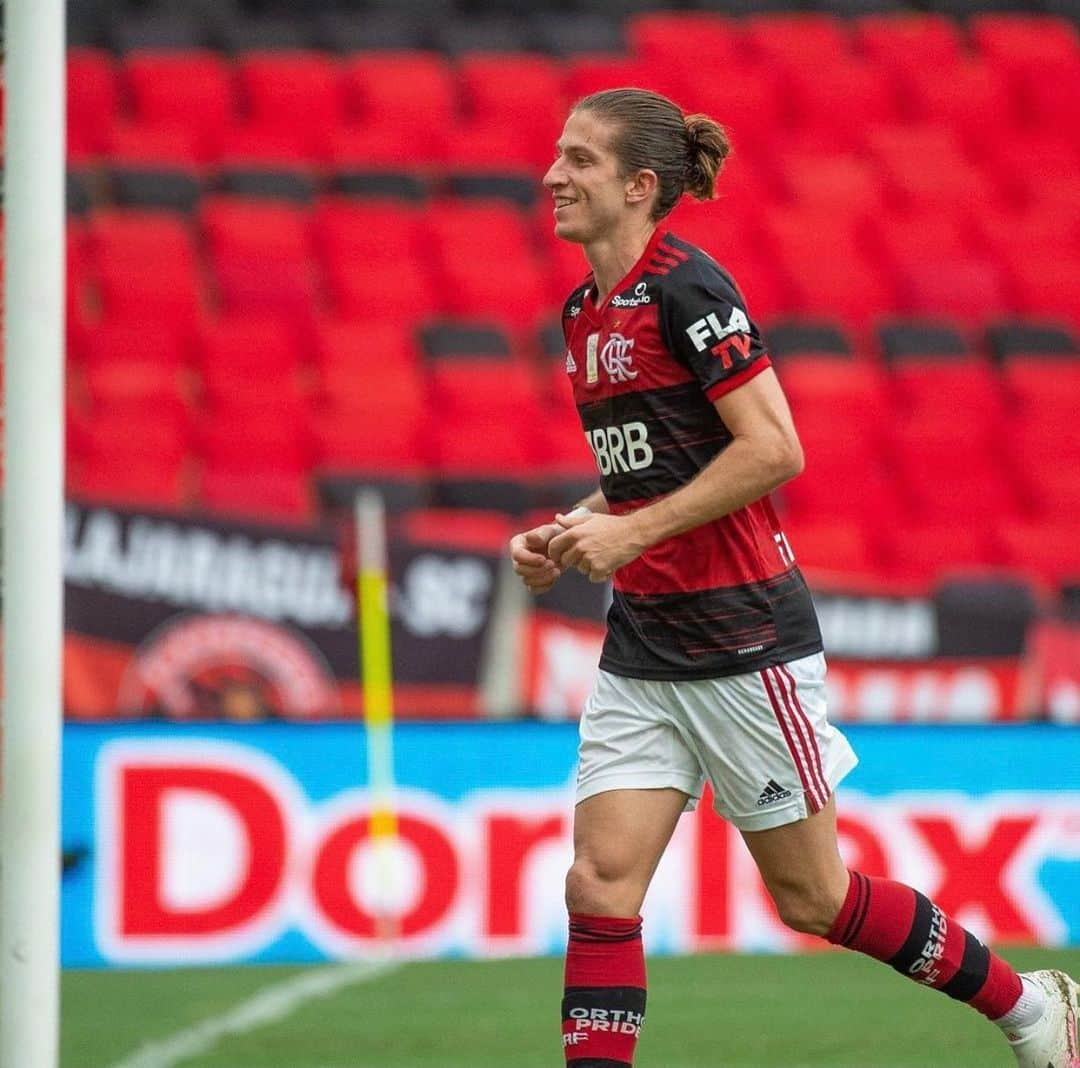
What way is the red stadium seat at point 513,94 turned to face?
toward the camera

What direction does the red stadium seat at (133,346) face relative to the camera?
toward the camera

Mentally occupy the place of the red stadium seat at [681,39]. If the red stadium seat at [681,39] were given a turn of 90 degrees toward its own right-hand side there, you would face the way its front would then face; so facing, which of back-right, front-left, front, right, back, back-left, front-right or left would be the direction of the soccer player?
left

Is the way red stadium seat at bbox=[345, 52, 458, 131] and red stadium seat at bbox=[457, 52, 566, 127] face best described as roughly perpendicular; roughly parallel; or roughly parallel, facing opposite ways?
roughly parallel

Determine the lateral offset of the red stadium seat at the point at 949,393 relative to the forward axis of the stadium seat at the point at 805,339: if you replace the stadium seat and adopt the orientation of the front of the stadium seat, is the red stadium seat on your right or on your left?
on your left

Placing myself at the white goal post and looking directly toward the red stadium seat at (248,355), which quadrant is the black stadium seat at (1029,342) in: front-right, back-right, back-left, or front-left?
front-right

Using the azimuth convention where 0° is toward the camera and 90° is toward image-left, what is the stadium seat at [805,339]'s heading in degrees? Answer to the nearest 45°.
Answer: approximately 0°

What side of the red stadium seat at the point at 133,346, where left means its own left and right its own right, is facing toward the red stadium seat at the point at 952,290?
left

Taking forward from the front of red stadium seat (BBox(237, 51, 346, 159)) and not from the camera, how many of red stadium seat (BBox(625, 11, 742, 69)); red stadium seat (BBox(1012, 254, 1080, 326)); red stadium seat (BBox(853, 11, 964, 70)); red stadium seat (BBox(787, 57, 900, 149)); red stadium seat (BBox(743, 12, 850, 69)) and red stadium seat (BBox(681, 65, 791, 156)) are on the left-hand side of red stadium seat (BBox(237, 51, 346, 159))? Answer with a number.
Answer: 6

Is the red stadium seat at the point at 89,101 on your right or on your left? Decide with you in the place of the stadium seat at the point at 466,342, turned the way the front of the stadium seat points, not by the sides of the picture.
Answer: on your right

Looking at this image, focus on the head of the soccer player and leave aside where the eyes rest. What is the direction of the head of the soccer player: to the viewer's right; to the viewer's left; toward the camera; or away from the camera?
to the viewer's left

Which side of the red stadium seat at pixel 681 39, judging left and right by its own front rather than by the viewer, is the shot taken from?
front

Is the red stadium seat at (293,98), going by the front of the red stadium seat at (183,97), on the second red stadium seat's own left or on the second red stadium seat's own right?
on the second red stadium seat's own left

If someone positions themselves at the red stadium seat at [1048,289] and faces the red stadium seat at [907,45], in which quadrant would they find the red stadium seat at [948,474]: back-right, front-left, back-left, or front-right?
back-left

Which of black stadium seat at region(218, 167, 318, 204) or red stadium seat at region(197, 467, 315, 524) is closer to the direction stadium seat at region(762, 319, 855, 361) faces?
the red stadium seat

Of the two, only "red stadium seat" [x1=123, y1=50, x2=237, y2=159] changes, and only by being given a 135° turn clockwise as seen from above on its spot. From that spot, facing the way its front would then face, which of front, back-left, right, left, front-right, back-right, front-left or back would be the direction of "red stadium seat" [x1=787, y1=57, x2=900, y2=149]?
back-right
